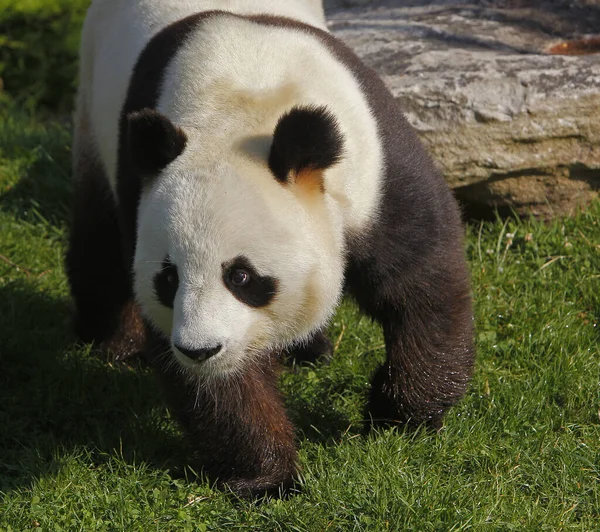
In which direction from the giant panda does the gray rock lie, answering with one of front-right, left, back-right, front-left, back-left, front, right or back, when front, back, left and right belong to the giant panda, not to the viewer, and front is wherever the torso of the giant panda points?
back-left

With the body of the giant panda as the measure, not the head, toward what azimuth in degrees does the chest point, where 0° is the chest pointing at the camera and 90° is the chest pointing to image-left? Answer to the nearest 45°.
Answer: approximately 0°
